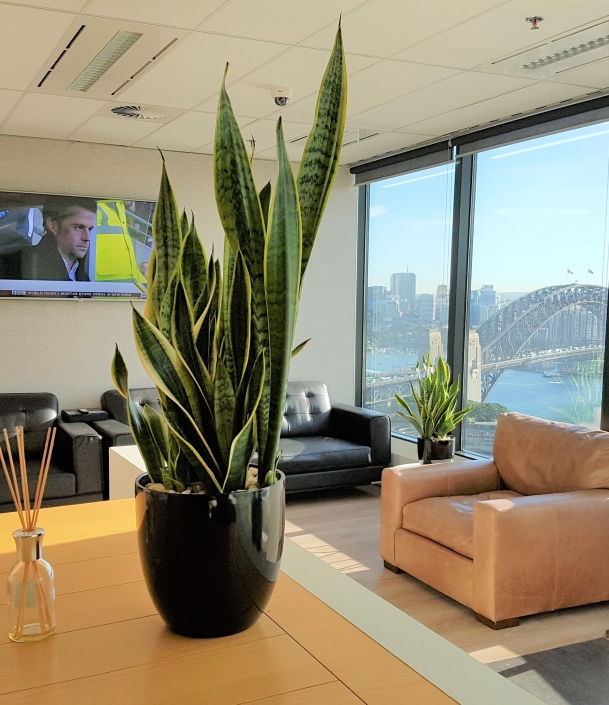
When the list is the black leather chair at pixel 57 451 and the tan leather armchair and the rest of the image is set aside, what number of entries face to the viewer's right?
0

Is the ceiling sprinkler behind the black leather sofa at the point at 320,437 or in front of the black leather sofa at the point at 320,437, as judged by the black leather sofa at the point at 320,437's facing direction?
in front

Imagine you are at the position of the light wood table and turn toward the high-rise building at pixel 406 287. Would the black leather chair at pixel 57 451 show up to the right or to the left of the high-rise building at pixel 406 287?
left

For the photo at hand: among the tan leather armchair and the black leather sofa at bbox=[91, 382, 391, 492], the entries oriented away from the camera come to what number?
0

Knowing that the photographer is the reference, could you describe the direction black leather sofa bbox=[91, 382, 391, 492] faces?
facing the viewer and to the right of the viewer

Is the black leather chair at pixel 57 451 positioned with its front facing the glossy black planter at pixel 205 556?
yes

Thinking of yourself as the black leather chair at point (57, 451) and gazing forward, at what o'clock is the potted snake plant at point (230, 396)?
The potted snake plant is roughly at 12 o'clock from the black leather chair.

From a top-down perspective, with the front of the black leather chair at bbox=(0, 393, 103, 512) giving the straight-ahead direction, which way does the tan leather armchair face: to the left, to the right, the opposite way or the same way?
to the right

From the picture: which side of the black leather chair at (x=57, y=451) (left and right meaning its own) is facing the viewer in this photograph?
front

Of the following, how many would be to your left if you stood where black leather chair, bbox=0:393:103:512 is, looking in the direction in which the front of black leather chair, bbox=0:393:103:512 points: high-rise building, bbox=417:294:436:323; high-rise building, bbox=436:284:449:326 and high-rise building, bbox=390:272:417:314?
3

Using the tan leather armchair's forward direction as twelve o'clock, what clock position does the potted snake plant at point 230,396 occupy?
The potted snake plant is roughly at 11 o'clock from the tan leather armchair.

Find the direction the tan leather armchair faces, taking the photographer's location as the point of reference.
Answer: facing the viewer and to the left of the viewer

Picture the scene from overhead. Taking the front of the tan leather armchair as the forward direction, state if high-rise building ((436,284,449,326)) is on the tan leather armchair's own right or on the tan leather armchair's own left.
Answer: on the tan leather armchair's own right

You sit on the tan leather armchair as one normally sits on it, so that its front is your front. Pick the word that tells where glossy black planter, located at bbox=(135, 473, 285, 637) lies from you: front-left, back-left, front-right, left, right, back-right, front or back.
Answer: front-left
